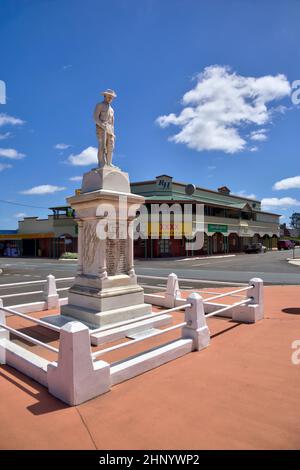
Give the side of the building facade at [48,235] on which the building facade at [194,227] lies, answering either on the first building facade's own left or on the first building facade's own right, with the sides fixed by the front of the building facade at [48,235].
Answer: on the first building facade's own left

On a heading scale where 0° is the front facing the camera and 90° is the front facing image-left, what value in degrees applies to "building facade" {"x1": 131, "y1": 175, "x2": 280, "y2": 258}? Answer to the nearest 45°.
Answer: approximately 315°

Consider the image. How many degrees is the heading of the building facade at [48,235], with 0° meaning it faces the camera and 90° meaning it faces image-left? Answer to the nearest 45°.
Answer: approximately 0°

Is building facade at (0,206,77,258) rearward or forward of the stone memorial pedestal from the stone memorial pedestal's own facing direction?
rearward

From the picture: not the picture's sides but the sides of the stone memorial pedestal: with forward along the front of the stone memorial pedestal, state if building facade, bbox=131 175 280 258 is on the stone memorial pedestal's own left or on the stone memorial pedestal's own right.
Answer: on the stone memorial pedestal's own left

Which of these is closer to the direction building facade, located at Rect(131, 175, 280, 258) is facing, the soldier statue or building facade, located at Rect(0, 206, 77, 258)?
the soldier statue

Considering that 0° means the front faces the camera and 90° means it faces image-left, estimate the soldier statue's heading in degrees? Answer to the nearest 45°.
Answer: approximately 315°

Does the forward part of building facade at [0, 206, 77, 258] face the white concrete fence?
yes

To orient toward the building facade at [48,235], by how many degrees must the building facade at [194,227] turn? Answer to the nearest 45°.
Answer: approximately 135° to its right

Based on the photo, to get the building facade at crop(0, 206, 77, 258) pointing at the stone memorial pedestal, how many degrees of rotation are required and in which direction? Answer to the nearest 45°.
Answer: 0° — it already faces it

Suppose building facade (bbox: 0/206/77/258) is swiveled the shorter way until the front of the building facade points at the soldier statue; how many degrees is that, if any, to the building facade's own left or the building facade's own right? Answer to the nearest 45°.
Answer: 0° — it already faces it
